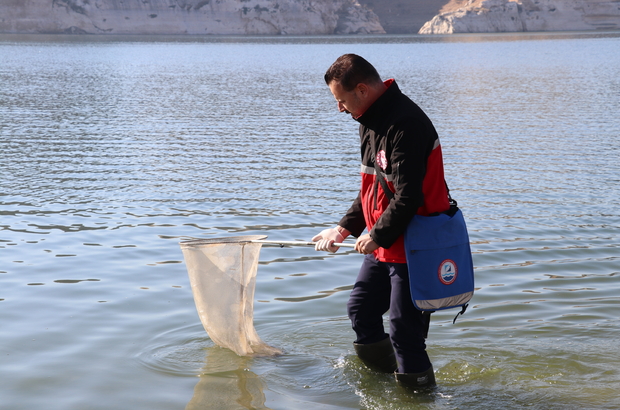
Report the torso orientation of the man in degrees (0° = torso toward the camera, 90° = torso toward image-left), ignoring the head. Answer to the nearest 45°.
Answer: approximately 45°

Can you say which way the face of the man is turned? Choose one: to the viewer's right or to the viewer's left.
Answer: to the viewer's left
